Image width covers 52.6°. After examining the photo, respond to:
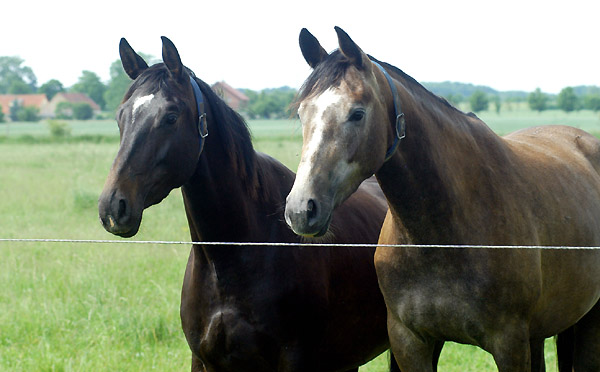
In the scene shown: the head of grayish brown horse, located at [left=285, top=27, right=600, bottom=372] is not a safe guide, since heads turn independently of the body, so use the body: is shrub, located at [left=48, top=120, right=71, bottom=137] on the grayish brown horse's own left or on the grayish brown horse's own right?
on the grayish brown horse's own right

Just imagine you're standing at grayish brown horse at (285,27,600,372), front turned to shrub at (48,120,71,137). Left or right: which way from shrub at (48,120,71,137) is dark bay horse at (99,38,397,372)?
left

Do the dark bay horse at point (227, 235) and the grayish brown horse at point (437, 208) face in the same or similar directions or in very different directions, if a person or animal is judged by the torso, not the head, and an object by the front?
same or similar directions

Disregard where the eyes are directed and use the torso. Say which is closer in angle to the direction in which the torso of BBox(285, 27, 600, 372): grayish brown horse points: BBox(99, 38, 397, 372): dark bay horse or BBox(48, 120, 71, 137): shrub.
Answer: the dark bay horse

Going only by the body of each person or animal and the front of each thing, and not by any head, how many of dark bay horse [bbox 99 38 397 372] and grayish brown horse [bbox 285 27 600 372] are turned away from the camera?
0

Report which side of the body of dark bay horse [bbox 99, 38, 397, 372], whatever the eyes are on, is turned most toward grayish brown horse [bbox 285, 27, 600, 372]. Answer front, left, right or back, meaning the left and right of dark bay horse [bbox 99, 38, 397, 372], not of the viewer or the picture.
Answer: left

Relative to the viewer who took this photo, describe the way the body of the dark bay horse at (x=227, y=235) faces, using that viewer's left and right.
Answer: facing the viewer and to the left of the viewer

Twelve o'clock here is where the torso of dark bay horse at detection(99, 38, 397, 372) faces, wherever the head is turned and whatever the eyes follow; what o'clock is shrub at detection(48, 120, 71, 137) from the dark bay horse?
The shrub is roughly at 4 o'clock from the dark bay horse.
